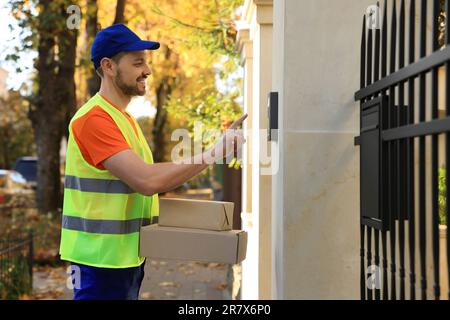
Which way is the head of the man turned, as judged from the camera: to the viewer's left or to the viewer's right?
to the viewer's right

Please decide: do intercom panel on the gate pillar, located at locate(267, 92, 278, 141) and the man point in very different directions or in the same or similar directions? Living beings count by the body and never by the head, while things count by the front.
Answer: very different directions

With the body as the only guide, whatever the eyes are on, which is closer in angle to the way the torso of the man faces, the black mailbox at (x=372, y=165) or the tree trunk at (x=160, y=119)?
the black mailbox

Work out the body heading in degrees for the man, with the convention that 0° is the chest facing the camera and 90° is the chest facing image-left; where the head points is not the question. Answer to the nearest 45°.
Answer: approximately 270°

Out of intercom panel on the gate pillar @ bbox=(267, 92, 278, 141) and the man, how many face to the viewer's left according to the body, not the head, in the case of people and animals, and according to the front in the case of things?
1

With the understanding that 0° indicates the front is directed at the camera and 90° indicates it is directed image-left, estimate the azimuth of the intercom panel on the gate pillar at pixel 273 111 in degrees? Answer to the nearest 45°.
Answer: approximately 90°
